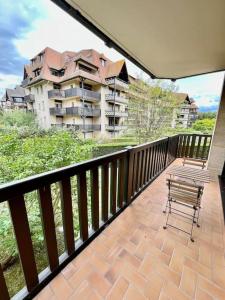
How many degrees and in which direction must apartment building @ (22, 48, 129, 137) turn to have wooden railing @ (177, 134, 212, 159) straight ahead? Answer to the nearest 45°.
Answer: approximately 45° to its right

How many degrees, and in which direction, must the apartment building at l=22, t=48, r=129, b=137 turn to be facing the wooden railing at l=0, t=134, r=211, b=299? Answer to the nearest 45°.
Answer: approximately 45° to its right

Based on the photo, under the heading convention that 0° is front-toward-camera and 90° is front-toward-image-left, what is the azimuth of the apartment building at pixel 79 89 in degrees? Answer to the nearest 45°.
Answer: approximately 315°

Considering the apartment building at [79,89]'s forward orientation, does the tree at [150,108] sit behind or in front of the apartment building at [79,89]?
in front
